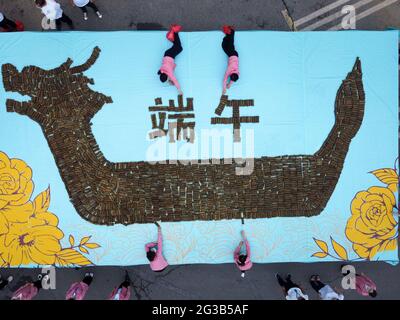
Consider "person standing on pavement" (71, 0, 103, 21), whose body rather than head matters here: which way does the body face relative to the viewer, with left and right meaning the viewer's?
facing the viewer

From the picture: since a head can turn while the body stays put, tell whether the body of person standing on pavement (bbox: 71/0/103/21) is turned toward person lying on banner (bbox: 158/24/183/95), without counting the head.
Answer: no
